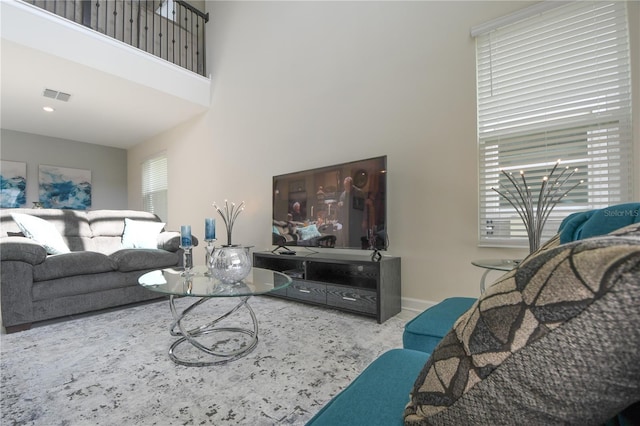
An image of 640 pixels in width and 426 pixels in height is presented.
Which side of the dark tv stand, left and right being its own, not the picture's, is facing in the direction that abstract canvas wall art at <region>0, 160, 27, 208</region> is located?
right

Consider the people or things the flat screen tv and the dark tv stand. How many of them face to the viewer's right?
0

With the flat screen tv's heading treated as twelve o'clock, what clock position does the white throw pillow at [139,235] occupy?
The white throw pillow is roughly at 2 o'clock from the flat screen tv.

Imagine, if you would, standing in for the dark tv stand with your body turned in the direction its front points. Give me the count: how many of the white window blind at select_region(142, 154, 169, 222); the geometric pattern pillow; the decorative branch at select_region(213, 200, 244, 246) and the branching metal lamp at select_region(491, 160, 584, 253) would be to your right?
2

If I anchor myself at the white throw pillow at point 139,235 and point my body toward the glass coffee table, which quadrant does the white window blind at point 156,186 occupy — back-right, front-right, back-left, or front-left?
back-left

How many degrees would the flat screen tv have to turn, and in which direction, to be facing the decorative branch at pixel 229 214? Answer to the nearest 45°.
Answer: approximately 90° to its right

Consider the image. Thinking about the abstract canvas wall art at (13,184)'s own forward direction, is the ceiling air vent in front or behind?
in front

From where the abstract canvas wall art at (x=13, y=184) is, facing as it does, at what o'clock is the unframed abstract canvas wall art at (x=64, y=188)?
the unframed abstract canvas wall art at (x=64, y=188) is roughly at 9 o'clock from the abstract canvas wall art at (x=13, y=184).

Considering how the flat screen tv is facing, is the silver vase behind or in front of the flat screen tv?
in front

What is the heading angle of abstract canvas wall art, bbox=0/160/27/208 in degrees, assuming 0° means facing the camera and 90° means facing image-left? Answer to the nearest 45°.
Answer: approximately 0°

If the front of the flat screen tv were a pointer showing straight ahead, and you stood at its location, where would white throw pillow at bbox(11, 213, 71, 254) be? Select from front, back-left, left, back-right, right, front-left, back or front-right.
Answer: front-right

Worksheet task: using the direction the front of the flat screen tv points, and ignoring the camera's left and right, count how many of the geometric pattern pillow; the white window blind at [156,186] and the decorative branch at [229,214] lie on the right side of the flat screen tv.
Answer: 2
